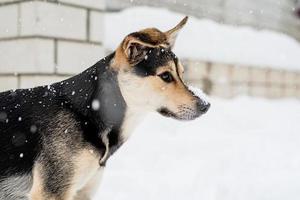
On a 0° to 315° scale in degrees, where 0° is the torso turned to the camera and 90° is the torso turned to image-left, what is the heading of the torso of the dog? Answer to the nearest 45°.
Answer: approximately 270°

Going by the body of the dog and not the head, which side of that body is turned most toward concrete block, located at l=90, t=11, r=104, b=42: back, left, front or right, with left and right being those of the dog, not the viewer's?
left

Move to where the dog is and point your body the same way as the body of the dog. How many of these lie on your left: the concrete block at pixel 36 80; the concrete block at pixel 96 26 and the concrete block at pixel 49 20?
3

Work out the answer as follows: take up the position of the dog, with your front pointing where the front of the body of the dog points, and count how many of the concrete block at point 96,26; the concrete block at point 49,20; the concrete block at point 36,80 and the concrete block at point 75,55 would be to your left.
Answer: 4

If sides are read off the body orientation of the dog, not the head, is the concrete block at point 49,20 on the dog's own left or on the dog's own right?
on the dog's own left

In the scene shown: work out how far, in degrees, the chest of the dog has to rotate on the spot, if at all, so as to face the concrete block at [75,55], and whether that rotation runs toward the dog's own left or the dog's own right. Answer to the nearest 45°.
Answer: approximately 90° to the dog's own left

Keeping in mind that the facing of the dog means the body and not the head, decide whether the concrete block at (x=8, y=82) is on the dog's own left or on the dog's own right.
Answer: on the dog's own left

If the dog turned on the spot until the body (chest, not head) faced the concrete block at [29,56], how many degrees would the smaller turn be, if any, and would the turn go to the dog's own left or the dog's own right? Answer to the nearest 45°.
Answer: approximately 90° to the dog's own left

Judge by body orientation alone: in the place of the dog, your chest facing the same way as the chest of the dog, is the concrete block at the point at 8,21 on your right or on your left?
on your left

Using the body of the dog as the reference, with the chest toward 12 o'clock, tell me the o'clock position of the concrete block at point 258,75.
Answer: The concrete block is roughly at 10 o'clock from the dog.
